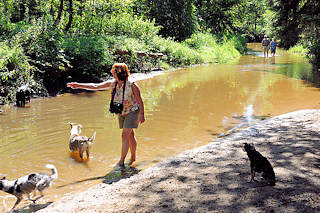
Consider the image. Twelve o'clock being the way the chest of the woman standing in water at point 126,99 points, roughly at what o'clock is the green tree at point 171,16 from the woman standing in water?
The green tree is roughly at 5 o'clock from the woman standing in water.

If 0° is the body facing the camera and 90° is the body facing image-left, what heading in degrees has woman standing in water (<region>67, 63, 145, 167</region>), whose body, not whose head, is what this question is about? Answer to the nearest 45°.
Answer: approximately 45°

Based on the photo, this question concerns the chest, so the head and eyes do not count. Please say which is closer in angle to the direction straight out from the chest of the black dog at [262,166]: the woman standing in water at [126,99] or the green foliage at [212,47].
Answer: the woman standing in water

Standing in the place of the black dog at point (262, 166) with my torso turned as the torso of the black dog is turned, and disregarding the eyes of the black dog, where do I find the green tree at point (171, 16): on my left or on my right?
on my right

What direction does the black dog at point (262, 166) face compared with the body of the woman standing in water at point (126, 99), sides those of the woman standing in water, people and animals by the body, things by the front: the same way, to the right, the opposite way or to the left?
to the right

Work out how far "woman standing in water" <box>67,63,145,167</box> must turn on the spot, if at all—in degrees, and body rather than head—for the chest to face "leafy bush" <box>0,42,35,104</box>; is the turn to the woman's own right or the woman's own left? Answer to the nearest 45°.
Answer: approximately 90° to the woman's own right

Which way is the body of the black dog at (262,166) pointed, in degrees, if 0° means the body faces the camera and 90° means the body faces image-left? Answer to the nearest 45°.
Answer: approximately 90°
